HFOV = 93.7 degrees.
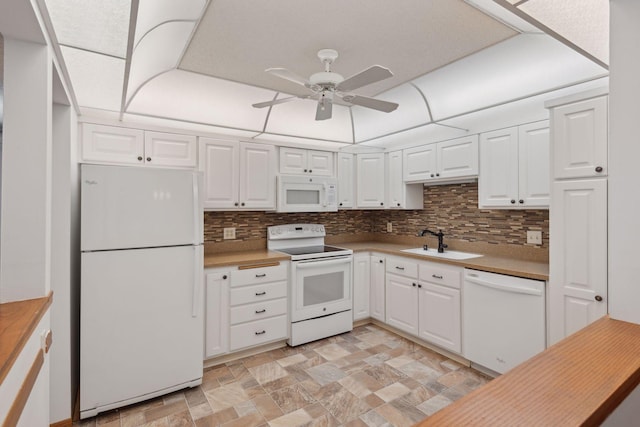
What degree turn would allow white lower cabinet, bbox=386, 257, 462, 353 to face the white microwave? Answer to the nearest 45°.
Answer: approximately 45° to its right

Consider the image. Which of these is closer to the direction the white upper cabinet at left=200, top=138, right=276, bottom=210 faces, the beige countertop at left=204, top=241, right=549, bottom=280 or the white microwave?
the beige countertop

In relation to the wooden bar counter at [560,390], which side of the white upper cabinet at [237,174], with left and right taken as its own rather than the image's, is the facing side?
front

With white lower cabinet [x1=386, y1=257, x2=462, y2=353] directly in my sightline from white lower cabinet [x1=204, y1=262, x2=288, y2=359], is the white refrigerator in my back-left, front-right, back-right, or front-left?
back-right

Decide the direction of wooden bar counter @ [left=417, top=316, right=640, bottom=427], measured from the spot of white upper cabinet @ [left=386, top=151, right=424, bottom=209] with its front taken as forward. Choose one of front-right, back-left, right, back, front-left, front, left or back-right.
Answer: front-left

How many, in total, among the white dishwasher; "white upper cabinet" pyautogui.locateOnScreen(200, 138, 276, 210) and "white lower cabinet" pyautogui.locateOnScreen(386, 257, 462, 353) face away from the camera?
0

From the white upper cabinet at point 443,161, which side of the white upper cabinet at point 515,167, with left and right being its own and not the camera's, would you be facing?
right

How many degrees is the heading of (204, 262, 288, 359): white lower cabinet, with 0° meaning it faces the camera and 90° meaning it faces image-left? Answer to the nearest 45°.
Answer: approximately 315°

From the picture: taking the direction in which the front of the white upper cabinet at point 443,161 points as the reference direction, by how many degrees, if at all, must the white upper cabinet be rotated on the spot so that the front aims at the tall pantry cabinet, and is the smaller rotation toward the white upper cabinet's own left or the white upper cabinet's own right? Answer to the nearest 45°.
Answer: approximately 90° to the white upper cabinet's own left

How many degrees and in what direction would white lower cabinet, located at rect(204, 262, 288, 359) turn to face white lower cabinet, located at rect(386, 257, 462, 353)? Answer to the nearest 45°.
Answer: approximately 45° to its left

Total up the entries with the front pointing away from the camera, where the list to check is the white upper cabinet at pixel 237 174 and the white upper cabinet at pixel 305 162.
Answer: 0

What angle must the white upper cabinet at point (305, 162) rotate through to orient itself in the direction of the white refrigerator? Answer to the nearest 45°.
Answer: approximately 90° to its right
